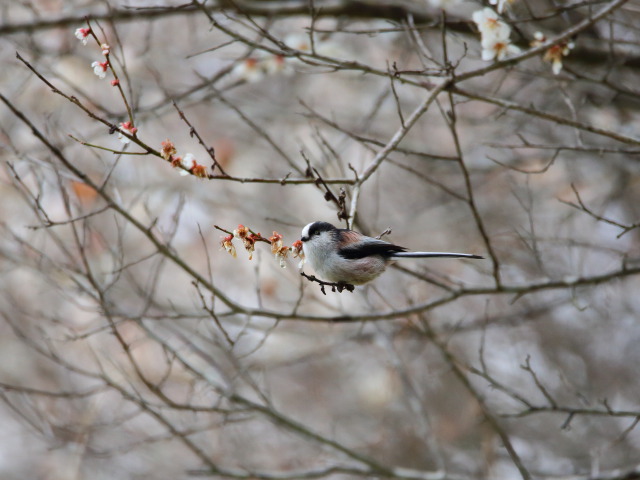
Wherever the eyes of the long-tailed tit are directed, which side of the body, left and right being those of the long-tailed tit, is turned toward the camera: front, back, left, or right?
left
